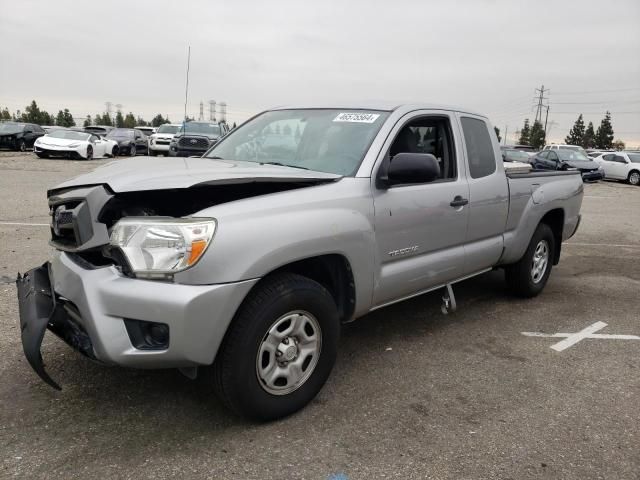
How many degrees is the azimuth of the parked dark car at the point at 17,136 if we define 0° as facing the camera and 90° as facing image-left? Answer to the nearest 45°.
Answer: approximately 45°

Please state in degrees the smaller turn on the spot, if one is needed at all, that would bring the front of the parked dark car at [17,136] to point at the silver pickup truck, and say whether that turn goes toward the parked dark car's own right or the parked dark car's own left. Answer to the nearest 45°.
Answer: approximately 45° to the parked dark car's own left

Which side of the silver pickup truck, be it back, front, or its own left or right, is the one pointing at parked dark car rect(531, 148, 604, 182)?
back

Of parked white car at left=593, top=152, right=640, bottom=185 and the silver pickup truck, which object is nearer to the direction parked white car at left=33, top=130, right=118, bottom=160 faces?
the silver pickup truck
